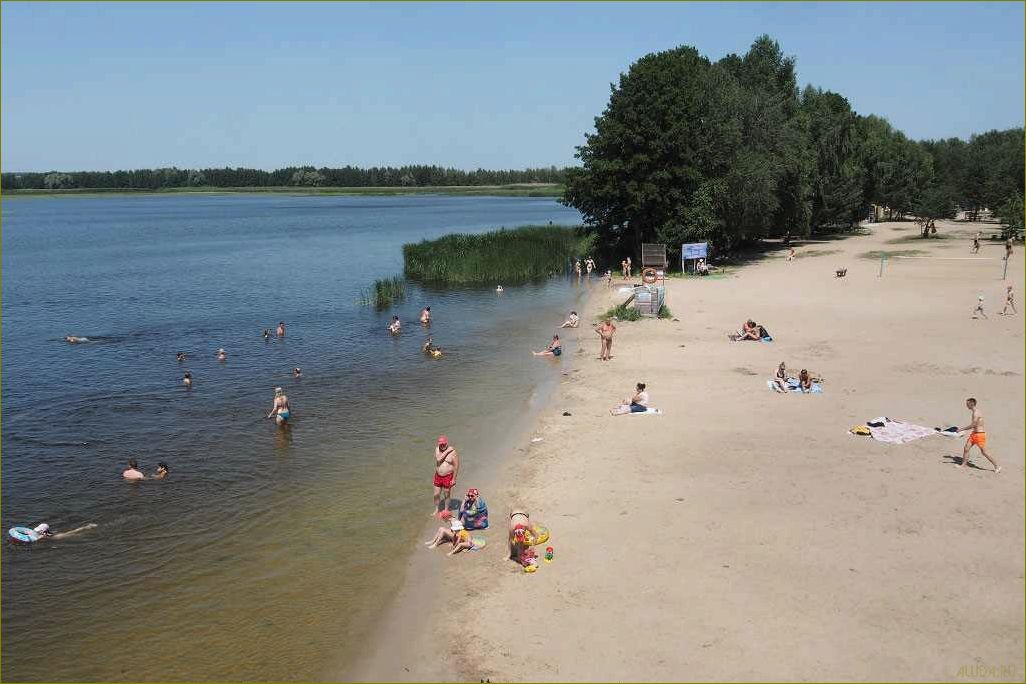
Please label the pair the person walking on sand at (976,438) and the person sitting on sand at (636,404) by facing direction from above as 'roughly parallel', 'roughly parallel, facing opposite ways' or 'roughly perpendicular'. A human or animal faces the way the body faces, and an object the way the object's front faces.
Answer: roughly parallel

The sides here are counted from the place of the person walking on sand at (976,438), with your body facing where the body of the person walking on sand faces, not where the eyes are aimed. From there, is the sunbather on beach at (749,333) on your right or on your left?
on your right

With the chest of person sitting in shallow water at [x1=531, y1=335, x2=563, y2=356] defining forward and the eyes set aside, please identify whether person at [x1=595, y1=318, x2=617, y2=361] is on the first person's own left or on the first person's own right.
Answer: on the first person's own left

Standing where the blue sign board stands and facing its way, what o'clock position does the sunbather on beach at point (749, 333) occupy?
The sunbather on beach is roughly at 12 o'clock from the blue sign board.

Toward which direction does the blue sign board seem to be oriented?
toward the camera

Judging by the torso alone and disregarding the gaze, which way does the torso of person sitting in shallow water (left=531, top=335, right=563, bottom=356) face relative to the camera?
to the viewer's left

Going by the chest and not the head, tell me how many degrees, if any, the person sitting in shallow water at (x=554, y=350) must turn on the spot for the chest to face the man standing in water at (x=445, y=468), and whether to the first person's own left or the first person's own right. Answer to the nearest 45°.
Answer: approximately 90° to the first person's own left

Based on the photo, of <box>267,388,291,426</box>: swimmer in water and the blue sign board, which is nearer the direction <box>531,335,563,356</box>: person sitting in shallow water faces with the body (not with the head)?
the swimmer in water

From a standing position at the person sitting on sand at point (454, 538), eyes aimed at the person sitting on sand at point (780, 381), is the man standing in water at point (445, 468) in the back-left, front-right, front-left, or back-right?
front-left

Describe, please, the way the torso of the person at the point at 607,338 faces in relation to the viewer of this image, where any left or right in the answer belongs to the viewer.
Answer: facing the viewer

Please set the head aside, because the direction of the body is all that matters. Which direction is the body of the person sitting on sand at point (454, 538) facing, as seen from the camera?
to the viewer's left

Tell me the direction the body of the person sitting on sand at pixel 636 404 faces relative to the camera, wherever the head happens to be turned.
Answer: to the viewer's left

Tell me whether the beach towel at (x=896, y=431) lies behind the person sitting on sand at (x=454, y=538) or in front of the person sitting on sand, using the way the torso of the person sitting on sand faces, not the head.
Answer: behind

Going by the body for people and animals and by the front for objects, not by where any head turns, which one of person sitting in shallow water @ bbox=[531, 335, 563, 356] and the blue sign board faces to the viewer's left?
the person sitting in shallow water

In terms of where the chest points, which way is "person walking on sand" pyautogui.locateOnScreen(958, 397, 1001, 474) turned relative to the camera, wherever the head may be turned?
to the viewer's left
